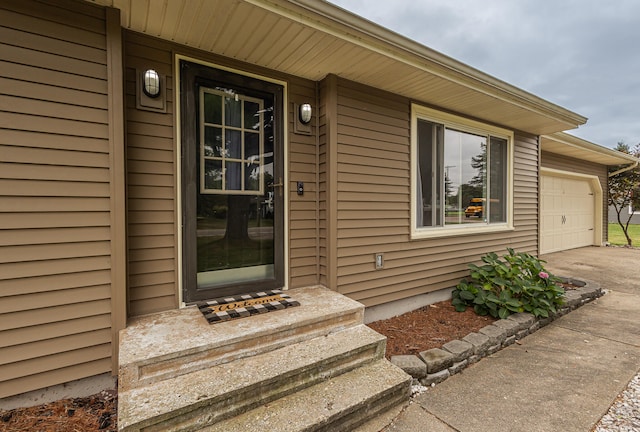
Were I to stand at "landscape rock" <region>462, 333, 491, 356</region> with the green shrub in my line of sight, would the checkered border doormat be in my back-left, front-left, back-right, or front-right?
back-left

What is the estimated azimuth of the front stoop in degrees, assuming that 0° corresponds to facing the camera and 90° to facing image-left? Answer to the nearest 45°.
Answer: approximately 315°

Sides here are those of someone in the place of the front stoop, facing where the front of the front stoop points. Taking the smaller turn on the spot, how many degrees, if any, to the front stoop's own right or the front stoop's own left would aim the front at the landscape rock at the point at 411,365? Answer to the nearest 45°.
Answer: approximately 45° to the front stoop's own left

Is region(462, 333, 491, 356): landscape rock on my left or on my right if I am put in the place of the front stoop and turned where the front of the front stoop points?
on my left

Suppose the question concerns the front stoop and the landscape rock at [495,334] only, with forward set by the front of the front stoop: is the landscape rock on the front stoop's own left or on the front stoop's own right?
on the front stoop's own left

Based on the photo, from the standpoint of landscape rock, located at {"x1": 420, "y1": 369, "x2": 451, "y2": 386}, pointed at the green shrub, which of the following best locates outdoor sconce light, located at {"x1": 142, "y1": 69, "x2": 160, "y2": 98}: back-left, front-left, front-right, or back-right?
back-left

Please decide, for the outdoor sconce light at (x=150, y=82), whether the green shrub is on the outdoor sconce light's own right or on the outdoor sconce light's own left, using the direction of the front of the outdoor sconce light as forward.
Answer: on the outdoor sconce light's own left

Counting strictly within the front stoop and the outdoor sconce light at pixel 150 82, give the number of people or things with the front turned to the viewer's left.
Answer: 0

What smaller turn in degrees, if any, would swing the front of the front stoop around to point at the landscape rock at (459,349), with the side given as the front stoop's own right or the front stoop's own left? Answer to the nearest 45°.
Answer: approximately 45° to the front stoop's own left

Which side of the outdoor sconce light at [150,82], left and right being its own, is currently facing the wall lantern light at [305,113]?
left
